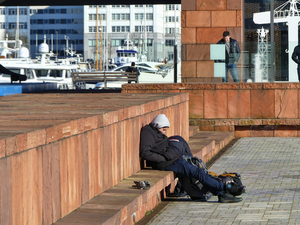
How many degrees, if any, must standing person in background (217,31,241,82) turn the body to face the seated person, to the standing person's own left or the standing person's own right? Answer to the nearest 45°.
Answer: approximately 45° to the standing person's own left

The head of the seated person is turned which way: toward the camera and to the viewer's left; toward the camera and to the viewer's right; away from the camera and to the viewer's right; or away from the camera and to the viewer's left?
toward the camera and to the viewer's right

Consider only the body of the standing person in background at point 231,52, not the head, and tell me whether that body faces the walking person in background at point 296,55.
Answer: no

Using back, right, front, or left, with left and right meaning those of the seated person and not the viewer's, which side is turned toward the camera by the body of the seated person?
right

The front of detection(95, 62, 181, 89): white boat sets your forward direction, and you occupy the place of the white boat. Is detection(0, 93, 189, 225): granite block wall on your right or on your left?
on your right

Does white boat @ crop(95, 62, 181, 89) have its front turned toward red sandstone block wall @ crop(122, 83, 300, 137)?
no

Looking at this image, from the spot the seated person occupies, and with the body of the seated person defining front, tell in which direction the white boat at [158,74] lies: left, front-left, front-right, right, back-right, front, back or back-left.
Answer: left

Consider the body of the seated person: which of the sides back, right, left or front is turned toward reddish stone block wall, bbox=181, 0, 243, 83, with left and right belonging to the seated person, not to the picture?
left

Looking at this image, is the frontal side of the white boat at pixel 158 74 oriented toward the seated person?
no
